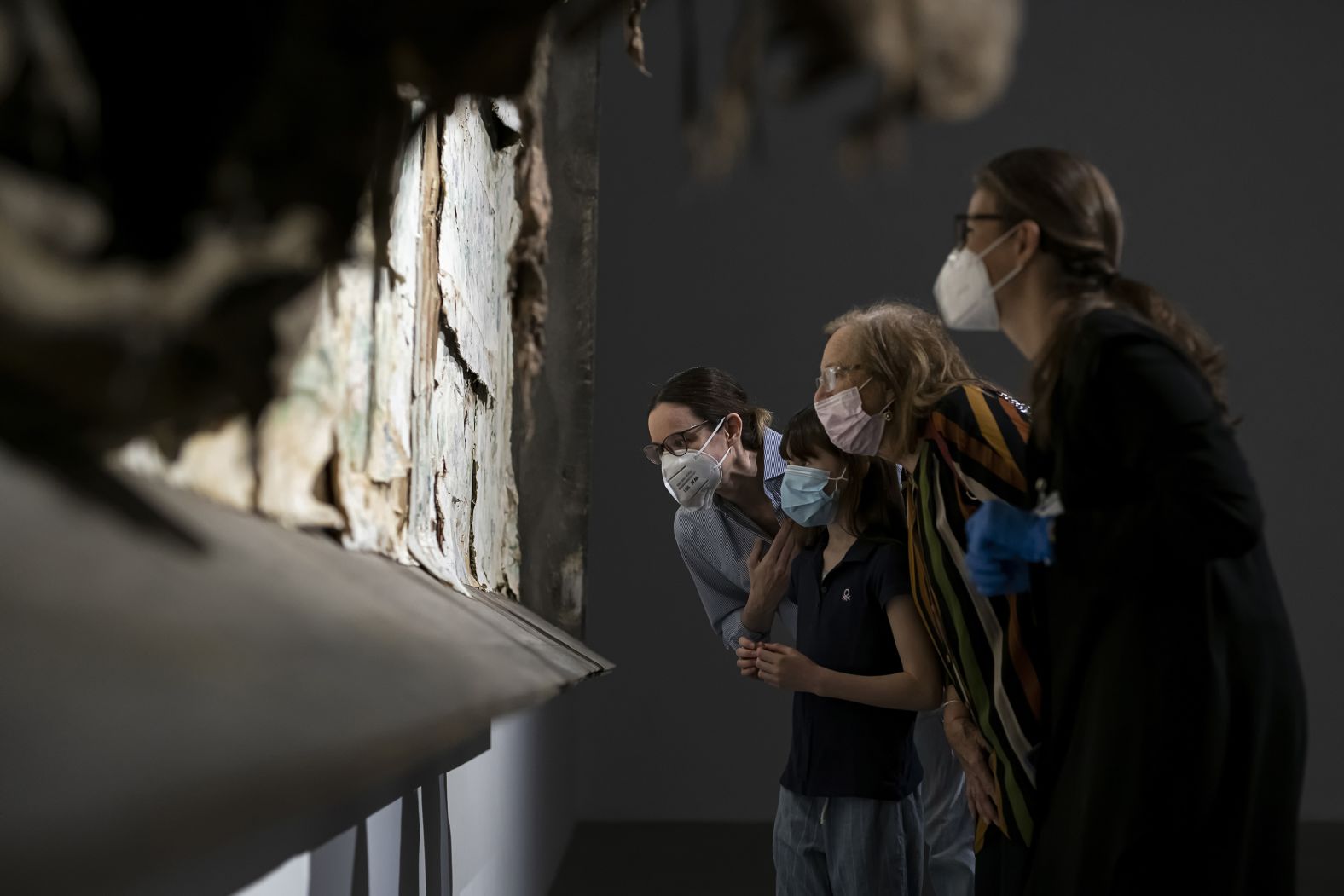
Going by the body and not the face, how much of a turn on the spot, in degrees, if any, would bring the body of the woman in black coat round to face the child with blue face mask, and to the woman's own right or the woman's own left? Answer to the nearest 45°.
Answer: approximately 45° to the woman's own right

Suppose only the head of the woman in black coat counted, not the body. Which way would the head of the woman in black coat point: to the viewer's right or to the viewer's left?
to the viewer's left

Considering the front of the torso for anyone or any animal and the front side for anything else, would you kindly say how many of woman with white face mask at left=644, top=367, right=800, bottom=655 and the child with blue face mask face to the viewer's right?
0

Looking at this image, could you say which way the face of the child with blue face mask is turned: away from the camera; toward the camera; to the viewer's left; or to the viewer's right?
to the viewer's left

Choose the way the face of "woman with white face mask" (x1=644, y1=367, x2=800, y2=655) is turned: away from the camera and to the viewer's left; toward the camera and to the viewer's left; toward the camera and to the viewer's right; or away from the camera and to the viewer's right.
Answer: toward the camera and to the viewer's left

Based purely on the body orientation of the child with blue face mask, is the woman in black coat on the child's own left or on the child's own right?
on the child's own left

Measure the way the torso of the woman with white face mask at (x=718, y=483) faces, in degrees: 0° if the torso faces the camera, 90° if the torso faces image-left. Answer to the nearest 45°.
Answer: approximately 45°

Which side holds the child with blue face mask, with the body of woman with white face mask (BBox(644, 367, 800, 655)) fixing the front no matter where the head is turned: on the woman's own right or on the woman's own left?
on the woman's own left

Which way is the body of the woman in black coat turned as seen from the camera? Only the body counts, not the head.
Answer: to the viewer's left
